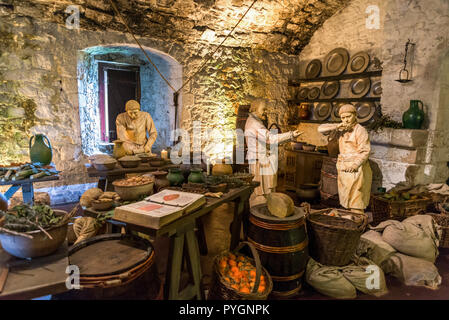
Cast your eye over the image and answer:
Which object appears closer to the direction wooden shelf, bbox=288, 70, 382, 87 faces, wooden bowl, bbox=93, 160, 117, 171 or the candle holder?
the wooden bowl

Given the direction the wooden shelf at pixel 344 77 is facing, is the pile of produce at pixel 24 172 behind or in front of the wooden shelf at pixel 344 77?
in front

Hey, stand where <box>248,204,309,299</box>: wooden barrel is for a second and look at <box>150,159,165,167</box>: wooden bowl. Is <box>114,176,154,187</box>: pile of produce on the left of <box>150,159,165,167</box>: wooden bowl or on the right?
left

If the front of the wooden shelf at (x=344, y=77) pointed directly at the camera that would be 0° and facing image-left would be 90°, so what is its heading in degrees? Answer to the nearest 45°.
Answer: approximately 45°

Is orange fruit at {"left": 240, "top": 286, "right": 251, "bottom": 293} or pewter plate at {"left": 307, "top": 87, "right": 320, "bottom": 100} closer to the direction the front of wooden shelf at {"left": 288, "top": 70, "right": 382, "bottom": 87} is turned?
the orange fruit

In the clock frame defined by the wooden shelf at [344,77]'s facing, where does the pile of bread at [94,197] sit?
The pile of bread is roughly at 11 o'clock from the wooden shelf.

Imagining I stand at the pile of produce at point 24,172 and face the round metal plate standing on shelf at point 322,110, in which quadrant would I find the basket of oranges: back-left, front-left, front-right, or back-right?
front-right

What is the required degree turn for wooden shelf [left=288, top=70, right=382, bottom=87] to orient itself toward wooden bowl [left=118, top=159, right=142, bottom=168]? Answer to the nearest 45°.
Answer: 0° — it already faces it

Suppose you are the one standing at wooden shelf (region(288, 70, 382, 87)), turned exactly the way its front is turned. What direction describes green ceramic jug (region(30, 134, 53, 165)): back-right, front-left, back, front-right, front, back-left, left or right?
front

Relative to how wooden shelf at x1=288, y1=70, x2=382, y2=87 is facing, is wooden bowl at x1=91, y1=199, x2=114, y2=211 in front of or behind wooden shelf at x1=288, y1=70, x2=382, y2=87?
in front

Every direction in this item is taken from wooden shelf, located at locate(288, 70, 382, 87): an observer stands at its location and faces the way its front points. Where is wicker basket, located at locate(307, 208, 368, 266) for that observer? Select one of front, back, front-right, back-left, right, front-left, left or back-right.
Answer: front-left

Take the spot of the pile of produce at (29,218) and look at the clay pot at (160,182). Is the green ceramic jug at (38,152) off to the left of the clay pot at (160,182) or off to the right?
left

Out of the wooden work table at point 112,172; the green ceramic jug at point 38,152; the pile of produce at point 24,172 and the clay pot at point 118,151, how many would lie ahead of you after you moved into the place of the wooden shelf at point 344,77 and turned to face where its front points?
4

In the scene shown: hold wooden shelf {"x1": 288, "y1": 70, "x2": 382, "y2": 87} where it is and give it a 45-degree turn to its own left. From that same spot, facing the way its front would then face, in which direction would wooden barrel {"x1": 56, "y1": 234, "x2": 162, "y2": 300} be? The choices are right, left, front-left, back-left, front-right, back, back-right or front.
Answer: front

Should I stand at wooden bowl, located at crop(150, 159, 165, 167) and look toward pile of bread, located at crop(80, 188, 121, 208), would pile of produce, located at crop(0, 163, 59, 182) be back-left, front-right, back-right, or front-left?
front-right

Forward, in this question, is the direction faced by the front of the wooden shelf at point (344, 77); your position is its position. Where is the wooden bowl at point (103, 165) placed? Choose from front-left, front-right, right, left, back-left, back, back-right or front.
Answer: front

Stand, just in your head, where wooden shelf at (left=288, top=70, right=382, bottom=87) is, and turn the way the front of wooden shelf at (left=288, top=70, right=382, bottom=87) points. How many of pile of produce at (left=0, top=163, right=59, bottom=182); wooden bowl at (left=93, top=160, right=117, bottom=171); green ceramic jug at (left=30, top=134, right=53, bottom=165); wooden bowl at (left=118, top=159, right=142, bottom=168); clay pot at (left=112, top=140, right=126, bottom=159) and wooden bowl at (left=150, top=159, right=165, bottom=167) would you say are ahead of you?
6
